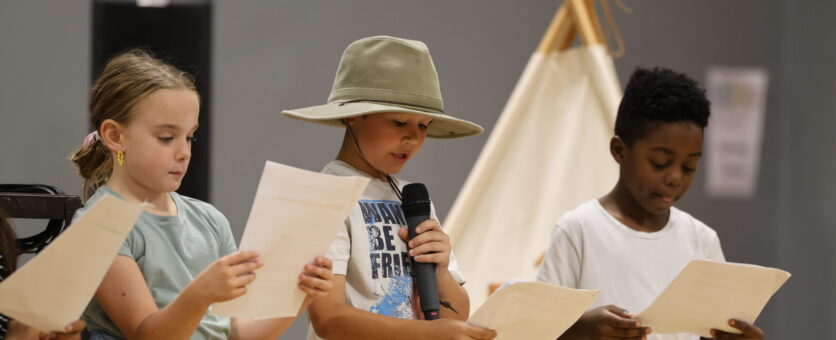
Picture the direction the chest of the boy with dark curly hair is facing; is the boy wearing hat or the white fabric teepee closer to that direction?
the boy wearing hat

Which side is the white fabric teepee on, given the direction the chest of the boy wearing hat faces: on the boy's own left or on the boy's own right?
on the boy's own left

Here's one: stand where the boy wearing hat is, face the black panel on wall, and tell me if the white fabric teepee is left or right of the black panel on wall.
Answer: right

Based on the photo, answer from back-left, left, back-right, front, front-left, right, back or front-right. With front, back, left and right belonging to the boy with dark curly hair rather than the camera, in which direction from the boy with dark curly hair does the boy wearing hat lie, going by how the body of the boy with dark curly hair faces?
right

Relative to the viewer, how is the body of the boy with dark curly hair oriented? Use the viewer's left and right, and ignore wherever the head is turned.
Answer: facing the viewer and to the right of the viewer

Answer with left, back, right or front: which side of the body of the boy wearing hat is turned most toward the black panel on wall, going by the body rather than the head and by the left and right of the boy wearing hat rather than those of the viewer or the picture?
back

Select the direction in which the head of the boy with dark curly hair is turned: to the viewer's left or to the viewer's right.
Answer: to the viewer's right

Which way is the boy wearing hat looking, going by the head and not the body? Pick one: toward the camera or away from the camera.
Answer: toward the camera

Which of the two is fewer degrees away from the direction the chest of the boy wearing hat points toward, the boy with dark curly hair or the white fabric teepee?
the boy with dark curly hair

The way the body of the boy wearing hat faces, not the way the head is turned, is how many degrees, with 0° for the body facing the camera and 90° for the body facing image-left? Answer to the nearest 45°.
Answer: approximately 315°

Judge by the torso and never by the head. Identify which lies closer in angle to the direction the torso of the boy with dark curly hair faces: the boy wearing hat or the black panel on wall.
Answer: the boy wearing hat

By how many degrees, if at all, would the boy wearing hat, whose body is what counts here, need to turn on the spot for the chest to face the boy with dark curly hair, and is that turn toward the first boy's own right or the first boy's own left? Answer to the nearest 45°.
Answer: approximately 90° to the first boy's own left

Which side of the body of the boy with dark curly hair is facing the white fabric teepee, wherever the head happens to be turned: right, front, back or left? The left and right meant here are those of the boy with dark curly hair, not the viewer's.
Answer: back

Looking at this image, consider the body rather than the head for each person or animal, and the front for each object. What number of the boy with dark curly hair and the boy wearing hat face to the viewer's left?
0
